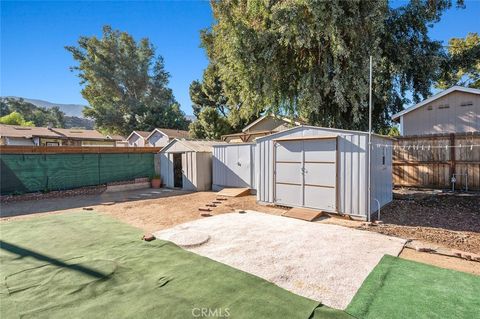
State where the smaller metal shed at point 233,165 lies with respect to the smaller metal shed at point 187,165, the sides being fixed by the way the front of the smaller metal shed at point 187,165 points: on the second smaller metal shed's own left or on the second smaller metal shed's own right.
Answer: on the second smaller metal shed's own left

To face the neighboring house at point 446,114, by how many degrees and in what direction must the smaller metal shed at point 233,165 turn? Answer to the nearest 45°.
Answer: approximately 90° to its left

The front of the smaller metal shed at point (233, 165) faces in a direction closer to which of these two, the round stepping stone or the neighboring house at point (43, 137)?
the round stepping stone

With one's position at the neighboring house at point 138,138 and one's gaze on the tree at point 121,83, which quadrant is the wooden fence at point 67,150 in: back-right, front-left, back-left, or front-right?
back-left

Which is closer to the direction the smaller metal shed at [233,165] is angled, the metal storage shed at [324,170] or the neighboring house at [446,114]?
the metal storage shed

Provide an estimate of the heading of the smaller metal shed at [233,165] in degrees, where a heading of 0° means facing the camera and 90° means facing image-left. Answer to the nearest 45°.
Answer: approximately 0°

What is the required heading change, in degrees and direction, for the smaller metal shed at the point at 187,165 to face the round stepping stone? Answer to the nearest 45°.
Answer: approximately 45° to its left

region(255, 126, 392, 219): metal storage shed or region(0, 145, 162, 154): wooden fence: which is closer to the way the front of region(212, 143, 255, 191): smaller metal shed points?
the metal storage shed

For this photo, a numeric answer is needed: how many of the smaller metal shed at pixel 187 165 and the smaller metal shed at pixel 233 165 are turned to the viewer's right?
0

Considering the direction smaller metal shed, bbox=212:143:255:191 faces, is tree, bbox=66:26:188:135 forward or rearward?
rearward

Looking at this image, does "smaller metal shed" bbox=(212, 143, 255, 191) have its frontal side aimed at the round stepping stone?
yes

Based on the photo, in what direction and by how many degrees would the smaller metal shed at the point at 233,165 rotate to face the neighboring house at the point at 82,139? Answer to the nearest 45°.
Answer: approximately 135° to its right

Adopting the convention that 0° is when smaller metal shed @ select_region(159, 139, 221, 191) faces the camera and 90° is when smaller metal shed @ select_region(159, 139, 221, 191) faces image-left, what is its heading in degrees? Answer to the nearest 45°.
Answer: approximately 45°

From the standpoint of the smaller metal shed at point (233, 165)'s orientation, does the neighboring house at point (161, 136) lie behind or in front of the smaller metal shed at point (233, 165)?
behind

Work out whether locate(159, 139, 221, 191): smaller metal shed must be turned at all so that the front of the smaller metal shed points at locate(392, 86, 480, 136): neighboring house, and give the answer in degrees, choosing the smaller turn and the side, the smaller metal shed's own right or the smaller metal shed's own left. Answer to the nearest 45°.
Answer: approximately 135° to the smaller metal shed's own left
